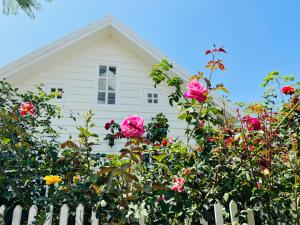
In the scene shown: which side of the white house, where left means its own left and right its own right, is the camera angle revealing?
front

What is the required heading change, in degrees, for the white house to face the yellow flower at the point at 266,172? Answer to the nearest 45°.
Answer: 0° — it already faces it

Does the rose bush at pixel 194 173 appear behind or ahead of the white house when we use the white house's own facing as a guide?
ahead
